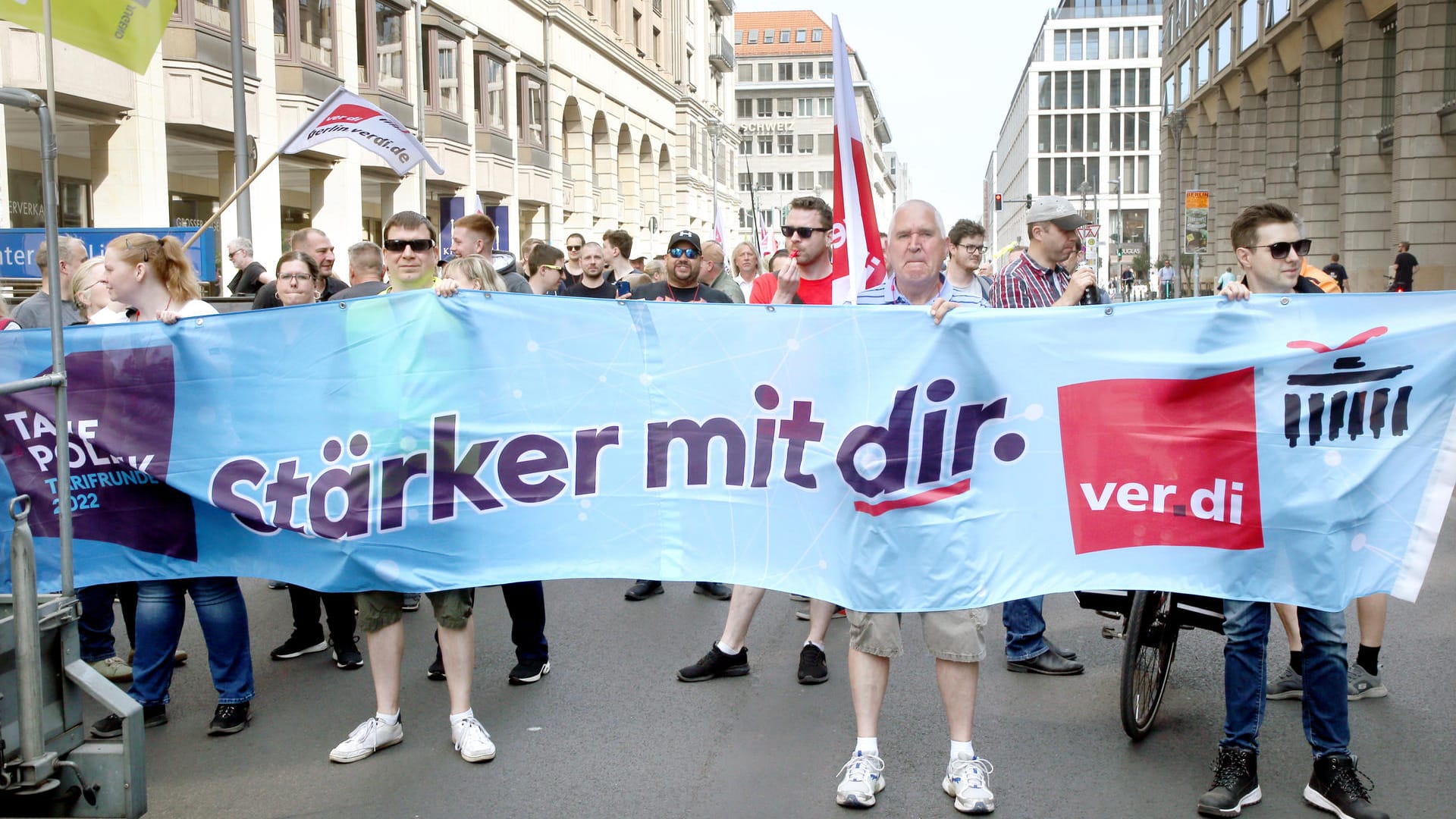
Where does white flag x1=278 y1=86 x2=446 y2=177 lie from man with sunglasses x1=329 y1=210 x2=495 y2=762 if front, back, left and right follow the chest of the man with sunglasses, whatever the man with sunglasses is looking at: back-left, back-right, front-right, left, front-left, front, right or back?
back

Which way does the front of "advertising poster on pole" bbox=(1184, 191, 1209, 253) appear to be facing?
toward the camera

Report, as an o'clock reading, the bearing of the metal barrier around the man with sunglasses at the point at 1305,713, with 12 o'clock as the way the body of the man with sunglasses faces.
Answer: The metal barrier is roughly at 2 o'clock from the man with sunglasses.

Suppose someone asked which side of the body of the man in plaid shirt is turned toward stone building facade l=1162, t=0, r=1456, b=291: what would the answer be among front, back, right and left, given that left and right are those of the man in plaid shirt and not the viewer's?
left

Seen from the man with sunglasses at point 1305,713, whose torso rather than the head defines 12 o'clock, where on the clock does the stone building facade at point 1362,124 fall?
The stone building facade is roughly at 6 o'clock from the man with sunglasses.

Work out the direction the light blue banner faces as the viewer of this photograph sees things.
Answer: facing the viewer

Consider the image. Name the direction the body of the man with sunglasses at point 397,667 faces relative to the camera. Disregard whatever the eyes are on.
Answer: toward the camera

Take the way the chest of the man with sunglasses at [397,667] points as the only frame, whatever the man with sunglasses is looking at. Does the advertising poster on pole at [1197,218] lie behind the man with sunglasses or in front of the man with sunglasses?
behind
